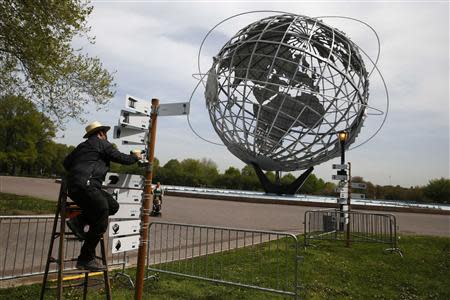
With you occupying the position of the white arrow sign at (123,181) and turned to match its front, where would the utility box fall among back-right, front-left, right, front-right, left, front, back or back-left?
back-left

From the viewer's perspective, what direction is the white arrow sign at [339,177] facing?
toward the camera

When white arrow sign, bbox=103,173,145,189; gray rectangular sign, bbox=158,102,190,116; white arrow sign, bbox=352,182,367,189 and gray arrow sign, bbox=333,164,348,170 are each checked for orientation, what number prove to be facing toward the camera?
4

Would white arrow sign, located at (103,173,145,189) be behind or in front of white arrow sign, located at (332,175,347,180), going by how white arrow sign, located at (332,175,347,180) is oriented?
in front

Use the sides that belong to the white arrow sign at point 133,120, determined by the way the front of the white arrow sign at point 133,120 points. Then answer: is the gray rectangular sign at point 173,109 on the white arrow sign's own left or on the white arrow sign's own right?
on the white arrow sign's own left

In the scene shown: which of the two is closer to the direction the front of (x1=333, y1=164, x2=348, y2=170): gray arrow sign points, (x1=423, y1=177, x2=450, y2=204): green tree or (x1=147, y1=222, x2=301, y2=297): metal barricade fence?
the metal barricade fence

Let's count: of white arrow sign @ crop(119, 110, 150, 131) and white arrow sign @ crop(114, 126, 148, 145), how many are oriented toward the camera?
2
